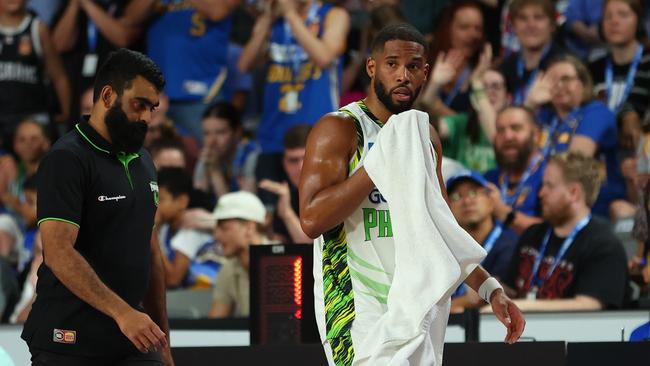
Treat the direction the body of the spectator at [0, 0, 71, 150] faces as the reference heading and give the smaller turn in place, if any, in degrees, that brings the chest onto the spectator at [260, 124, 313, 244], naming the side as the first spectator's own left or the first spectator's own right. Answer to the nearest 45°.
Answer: approximately 45° to the first spectator's own left

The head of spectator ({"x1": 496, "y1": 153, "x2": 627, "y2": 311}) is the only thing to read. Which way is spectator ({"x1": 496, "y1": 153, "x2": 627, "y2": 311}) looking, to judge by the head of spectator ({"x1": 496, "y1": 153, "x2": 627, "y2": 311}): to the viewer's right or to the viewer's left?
to the viewer's left

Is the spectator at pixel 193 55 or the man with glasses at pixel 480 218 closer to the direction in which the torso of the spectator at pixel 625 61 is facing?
the man with glasses

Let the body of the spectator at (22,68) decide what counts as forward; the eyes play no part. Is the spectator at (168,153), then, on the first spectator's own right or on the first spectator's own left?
on the first spectator's own left

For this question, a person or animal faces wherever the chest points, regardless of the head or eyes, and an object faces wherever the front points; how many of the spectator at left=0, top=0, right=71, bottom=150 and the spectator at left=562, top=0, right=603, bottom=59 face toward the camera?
2

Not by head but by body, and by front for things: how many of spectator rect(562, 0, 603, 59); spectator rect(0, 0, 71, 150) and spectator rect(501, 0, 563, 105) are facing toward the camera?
3

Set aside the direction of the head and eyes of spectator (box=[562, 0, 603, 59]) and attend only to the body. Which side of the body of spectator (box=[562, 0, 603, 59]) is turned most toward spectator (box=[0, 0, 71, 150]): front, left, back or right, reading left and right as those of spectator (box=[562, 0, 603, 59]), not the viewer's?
right

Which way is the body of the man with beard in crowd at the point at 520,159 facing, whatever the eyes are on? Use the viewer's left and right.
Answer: facing the viewer and to the left of the viewer

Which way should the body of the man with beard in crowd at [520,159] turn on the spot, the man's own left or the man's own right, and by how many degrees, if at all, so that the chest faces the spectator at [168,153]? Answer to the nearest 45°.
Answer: approximately 45° to the man's own right

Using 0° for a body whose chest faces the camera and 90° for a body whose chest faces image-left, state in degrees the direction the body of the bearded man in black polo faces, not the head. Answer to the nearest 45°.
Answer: approximately 315°
